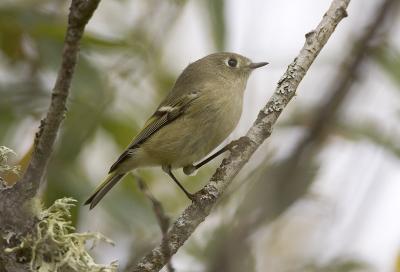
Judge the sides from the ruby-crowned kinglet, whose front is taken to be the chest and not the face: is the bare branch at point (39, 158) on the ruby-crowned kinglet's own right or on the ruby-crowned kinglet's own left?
on the ruby-crowned kinglet's own right

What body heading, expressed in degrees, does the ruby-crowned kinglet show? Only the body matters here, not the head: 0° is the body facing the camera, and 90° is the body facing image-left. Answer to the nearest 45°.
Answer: approximately 270°

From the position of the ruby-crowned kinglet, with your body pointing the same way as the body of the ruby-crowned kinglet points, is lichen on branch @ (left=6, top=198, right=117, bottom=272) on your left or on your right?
on your right

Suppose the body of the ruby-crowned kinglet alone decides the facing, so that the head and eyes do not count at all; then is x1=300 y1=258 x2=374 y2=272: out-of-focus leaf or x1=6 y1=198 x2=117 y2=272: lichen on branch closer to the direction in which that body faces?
the out-of-focus leaf
